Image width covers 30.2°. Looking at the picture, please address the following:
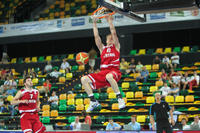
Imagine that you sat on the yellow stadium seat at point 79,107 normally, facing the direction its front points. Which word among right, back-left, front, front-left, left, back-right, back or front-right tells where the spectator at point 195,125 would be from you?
front-left

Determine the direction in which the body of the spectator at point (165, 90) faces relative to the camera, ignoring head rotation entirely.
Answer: toward the camera

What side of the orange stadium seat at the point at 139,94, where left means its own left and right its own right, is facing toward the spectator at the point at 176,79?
left

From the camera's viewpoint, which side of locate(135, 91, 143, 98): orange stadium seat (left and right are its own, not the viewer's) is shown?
front

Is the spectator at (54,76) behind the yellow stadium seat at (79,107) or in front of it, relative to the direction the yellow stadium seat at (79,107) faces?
behind

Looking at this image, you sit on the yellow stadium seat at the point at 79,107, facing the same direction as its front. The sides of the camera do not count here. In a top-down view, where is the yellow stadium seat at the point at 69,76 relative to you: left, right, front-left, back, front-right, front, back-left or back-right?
back

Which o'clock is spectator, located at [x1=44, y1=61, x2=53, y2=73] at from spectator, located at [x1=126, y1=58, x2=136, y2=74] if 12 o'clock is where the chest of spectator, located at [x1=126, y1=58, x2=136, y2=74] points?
spectator, located at [x1=44, y1=61, x2=53, y2=73] is roughly at 2 o'clock from spectator, located at [x1=126, y1=58, x2=136, y2=74].

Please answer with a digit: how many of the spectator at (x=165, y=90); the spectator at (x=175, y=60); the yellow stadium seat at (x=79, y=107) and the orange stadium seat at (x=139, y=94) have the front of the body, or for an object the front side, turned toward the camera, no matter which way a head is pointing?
4

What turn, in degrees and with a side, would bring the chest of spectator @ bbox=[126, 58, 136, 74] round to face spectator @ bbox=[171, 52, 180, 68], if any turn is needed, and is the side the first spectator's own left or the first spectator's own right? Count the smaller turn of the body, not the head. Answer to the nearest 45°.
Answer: approximately 135° to the first spectator's own left

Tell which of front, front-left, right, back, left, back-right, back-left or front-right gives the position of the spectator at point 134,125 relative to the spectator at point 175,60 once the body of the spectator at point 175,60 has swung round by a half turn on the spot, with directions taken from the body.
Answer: back

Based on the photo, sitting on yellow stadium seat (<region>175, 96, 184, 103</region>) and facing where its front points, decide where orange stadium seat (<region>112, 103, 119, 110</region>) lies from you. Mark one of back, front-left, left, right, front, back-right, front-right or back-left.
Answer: right

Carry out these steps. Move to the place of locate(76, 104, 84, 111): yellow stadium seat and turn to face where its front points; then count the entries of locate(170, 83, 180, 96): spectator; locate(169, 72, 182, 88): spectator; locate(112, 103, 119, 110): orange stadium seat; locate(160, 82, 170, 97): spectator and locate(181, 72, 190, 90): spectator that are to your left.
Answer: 5

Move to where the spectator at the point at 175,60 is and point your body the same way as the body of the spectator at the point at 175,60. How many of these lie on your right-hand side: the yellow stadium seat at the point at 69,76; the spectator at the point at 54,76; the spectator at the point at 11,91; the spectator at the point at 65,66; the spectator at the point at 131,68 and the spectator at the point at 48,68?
6

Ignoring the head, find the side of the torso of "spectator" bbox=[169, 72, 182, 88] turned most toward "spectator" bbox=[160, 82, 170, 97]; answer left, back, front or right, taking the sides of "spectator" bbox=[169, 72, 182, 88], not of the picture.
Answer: front
